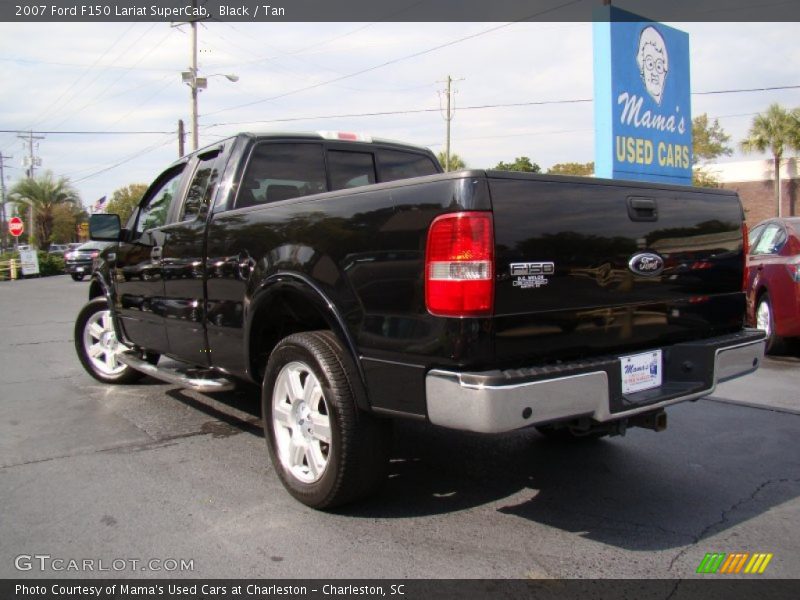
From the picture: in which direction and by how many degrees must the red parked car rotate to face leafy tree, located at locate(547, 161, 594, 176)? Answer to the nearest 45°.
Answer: approximately 45° to its right

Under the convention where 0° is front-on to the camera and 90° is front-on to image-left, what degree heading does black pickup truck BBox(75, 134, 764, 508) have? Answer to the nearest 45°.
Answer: approximately 135°

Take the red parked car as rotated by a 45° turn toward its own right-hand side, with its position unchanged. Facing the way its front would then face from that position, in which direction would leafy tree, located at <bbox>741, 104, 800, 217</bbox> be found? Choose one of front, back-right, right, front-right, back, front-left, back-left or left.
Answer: front

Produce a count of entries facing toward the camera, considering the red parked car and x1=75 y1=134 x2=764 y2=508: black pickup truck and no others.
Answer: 0

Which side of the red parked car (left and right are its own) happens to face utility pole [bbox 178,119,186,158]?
front
